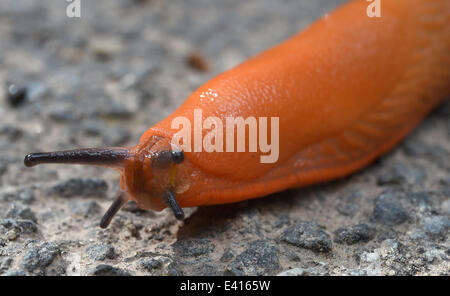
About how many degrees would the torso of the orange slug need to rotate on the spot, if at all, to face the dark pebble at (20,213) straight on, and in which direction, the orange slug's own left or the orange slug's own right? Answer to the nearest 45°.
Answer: approximately 45° to the orange slug's own right

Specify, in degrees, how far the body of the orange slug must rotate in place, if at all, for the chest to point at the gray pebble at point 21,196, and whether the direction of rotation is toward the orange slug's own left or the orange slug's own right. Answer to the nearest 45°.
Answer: approximately 45° to the orange slug's own right

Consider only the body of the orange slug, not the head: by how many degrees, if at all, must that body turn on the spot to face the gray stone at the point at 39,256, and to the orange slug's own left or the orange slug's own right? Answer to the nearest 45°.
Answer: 0° — it already faces it

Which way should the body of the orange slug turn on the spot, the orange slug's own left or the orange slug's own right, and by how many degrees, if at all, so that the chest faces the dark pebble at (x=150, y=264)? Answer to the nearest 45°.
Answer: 0° — it already faces it

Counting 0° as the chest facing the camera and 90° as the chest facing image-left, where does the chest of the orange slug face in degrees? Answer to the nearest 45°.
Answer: approximately 45°

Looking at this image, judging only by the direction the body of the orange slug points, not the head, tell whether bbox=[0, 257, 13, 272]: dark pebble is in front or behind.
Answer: in front

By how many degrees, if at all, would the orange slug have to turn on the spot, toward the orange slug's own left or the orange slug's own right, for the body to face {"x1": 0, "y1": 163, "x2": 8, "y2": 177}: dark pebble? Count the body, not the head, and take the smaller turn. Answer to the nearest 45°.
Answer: approximately 45° to the orange slug's own right

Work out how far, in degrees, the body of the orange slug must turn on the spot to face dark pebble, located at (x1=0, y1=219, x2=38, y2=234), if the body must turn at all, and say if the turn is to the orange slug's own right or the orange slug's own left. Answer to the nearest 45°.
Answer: approximately 45° to the orange slug's own right

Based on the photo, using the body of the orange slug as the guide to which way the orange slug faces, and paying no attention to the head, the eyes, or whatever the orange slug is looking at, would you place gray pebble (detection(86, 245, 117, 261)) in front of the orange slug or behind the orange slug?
in front
